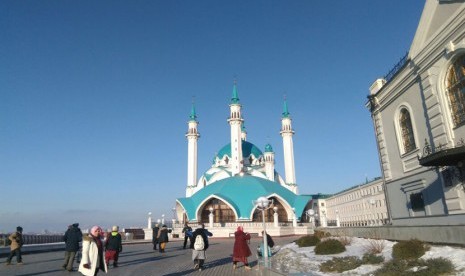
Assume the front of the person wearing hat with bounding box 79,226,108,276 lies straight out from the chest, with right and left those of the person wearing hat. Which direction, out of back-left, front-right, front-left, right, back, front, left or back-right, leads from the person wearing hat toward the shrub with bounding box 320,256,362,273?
front-left

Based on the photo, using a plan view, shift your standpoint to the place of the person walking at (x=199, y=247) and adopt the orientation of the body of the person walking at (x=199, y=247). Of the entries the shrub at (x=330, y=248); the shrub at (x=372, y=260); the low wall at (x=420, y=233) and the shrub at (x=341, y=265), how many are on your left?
0

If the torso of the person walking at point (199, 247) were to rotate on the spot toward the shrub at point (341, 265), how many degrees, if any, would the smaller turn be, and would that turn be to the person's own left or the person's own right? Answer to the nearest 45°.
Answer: approximately 135° to the person's own right

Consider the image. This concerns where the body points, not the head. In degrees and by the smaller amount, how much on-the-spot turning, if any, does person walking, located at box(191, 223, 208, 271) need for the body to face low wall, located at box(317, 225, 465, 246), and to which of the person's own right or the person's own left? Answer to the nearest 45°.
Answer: approximately 90° to the person's own right

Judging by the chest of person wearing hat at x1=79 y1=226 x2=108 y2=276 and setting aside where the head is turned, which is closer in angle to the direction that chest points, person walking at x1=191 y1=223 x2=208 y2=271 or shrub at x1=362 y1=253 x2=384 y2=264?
the shrub

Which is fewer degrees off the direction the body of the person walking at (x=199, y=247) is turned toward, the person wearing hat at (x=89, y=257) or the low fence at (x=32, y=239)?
the low fence

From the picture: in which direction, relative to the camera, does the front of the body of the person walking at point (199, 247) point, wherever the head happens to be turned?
away from the camera

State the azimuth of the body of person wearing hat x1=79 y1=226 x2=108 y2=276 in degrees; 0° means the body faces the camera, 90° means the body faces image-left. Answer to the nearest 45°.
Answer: approximately 315°

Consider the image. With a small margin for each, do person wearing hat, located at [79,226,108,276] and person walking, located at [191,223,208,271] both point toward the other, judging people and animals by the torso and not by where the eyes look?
no

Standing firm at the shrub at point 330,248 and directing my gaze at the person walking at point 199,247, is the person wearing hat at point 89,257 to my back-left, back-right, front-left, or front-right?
front-left

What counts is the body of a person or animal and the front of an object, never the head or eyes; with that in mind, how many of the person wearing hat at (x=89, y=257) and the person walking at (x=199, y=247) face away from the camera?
1

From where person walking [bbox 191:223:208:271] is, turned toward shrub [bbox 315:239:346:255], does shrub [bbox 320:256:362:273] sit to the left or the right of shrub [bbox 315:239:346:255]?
right

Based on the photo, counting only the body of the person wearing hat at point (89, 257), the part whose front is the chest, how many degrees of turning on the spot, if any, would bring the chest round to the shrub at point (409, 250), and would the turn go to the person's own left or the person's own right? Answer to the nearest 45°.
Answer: approximately 45° to the person's own left

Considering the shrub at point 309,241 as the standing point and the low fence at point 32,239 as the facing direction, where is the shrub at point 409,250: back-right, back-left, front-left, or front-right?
back-left

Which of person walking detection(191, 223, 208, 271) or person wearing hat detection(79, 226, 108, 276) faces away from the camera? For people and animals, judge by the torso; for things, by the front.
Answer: the person walking

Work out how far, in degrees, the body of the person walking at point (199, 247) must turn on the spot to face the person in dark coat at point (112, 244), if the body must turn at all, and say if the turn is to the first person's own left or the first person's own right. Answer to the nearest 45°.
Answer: approximately 90° to the first person's own left

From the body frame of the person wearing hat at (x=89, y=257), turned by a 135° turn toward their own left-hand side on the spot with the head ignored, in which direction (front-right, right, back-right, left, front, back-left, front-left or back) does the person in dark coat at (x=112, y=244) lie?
front

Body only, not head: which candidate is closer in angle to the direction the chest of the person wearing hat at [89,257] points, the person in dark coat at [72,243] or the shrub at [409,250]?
the shrub

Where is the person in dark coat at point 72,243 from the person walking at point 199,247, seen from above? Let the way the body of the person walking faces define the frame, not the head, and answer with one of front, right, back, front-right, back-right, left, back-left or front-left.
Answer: left
